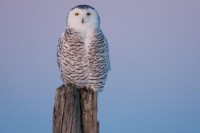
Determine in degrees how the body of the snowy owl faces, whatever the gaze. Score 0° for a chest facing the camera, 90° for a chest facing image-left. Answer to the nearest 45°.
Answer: approximately 0°
